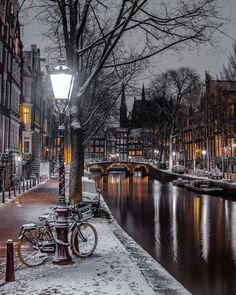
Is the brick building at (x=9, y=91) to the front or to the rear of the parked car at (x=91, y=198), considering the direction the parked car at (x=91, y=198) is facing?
to the rear
